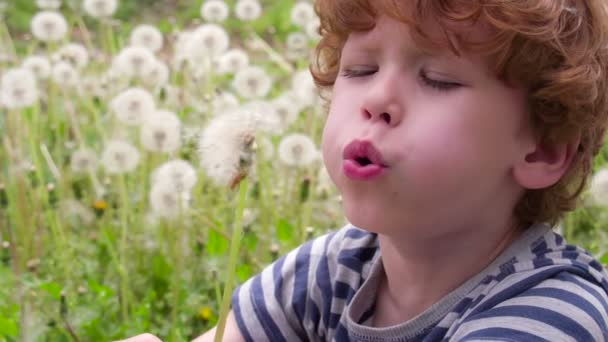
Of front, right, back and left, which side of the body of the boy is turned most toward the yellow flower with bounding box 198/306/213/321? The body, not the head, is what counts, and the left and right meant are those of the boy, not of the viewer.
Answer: right

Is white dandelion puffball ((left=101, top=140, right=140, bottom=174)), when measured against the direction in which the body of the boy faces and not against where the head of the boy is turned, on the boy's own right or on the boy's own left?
on the boy's own right

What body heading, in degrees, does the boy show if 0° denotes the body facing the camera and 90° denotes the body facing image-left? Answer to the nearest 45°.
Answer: approximately 45°

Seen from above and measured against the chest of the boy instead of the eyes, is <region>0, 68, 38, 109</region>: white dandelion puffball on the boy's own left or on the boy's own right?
on the boy's own right

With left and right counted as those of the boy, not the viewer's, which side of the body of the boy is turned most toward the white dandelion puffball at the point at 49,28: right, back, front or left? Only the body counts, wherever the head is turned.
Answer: right
